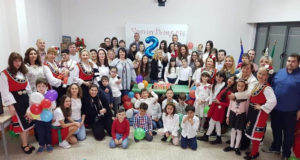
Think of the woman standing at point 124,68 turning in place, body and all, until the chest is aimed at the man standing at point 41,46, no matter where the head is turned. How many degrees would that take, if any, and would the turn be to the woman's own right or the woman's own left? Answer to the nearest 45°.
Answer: approximately 90° to the woman's own right

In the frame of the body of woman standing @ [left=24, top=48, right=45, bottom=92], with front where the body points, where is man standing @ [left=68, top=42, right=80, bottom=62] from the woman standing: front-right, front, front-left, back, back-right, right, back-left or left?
back-left

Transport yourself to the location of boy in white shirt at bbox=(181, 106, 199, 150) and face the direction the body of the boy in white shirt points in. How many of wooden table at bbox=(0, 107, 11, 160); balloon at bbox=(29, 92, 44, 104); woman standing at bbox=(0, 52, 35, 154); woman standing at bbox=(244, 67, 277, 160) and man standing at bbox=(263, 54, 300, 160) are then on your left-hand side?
2

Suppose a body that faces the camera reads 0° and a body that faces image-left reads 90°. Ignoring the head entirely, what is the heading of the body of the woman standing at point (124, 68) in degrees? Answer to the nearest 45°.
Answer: approximately 0°

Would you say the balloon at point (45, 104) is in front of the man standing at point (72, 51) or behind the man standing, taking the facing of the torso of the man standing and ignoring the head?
in front

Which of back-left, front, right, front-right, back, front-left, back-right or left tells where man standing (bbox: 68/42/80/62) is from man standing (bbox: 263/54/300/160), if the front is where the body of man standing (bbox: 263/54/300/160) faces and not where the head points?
front-right

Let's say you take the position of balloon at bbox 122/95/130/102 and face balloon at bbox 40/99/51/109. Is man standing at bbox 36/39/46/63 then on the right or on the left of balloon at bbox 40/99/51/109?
right

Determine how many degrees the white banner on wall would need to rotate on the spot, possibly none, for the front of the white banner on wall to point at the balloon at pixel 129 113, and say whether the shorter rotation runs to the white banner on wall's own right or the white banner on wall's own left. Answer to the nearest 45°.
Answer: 0° — it already faces it

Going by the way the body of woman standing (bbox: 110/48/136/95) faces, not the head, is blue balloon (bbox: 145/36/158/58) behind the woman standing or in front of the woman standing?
behind

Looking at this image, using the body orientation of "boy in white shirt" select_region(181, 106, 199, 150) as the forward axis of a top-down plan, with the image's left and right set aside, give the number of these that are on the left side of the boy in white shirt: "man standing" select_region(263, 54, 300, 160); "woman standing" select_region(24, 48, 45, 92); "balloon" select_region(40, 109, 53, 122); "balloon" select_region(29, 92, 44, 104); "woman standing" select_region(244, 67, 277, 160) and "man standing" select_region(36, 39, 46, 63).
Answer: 2
